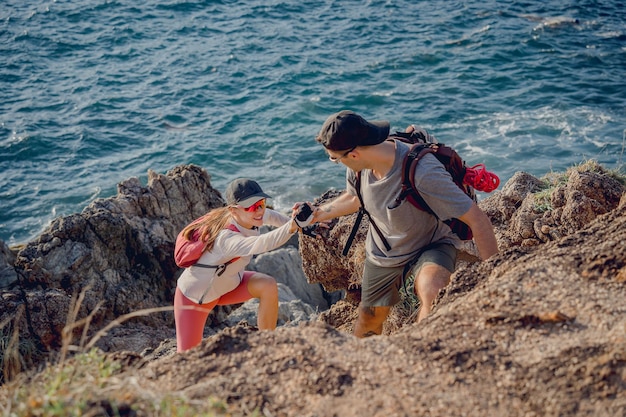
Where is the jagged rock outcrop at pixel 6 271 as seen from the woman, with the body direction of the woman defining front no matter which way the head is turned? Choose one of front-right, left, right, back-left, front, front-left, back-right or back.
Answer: back-left

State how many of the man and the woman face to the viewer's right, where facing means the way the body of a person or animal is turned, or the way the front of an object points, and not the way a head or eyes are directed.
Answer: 1

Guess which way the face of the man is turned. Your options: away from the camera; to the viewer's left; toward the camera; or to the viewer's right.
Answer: to the viewer's left

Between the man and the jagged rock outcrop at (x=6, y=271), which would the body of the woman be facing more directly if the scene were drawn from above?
the man

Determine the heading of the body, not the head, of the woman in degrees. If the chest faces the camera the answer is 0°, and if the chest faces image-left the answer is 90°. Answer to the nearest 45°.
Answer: approximately 270°
